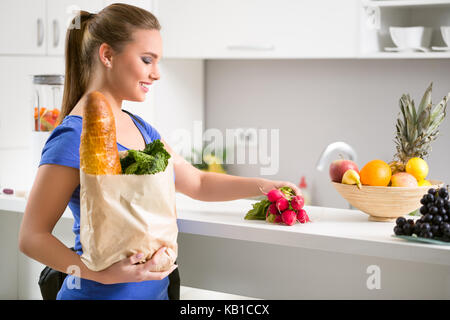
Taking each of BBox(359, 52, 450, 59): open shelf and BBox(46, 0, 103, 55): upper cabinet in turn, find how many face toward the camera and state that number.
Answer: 2

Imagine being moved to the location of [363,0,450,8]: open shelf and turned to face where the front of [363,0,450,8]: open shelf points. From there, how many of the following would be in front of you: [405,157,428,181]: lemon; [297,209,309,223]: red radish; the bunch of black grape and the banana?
4

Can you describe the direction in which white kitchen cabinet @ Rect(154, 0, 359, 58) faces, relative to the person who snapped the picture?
facing the viewer

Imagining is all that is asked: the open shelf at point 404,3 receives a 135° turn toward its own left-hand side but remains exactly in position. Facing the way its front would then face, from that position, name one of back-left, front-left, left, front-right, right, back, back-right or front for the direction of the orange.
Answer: back-right

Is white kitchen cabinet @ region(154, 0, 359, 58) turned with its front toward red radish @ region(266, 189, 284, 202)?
yes

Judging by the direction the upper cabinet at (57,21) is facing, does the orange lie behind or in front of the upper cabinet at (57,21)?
in front

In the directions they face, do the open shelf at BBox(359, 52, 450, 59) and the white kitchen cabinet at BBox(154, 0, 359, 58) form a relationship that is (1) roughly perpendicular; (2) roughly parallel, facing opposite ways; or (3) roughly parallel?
roughly parallel

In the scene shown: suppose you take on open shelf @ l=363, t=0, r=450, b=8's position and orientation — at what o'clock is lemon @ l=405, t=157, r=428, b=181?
The lemon is roughly at 12 o'clock from the open shelf.

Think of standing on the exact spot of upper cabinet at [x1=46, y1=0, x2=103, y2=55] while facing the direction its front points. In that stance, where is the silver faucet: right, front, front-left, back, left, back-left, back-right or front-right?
front-left

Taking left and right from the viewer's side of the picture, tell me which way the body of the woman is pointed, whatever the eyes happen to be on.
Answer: facing the viewer and to the right of the viewer

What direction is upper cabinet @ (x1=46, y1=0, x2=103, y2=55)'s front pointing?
toward the camera

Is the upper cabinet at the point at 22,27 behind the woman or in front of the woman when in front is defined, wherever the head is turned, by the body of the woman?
behind

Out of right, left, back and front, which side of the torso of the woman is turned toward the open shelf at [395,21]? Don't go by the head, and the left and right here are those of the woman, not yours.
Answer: left

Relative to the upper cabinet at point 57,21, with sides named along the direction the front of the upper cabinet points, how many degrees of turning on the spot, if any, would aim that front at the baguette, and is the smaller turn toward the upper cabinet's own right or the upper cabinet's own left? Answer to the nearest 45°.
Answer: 0° — it already faces it

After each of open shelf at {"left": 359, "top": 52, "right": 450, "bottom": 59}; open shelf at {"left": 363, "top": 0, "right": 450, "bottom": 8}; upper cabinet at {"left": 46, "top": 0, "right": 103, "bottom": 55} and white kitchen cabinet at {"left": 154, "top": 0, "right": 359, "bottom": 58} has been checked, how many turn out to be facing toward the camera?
4

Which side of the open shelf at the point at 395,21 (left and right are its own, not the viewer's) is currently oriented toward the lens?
front
